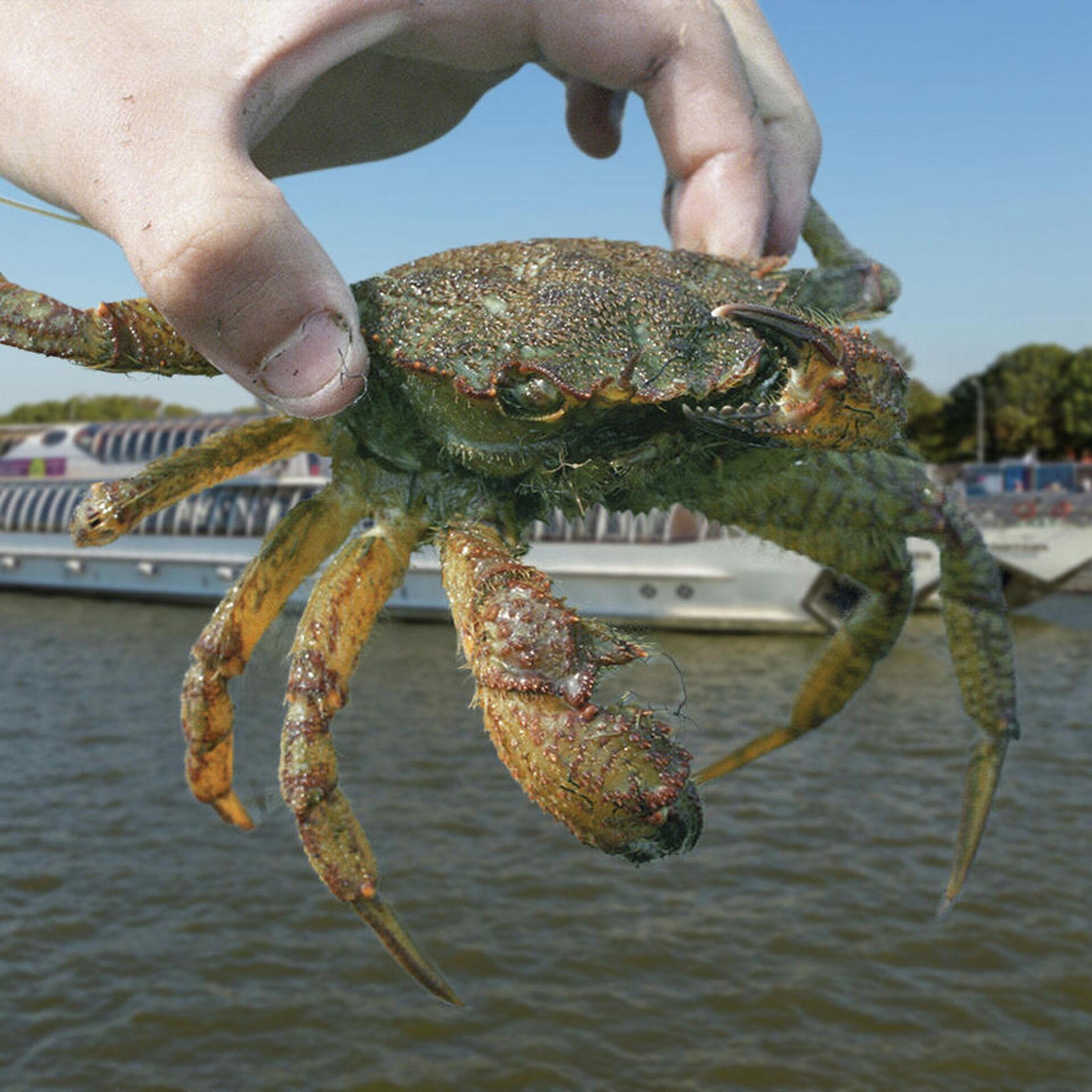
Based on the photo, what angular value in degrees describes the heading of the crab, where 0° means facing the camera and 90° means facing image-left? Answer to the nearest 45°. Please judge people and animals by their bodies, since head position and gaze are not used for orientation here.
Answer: approximately 315°
